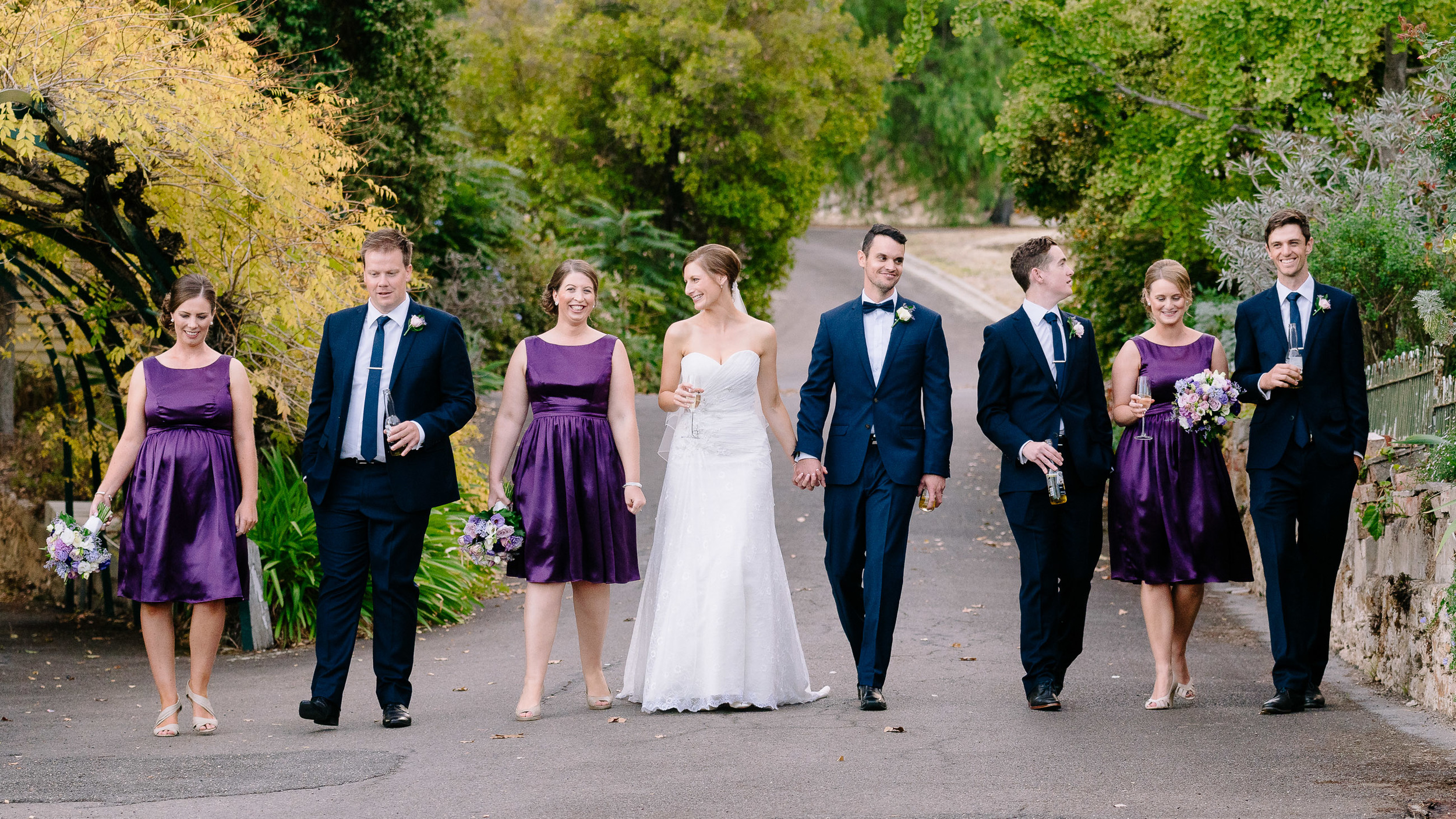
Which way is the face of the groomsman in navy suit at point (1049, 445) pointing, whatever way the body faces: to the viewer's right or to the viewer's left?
to the viewer's right

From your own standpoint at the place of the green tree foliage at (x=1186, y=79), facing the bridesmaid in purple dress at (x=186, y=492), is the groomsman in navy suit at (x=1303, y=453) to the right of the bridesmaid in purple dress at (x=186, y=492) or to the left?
left

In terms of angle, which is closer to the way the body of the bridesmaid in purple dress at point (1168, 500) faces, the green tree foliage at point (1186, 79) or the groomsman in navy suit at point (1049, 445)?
the groomsman in navy suit

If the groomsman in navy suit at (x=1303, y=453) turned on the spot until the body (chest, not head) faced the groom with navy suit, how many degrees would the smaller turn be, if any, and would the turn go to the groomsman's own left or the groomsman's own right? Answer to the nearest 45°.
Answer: approximately 90° to the groomsman's own right

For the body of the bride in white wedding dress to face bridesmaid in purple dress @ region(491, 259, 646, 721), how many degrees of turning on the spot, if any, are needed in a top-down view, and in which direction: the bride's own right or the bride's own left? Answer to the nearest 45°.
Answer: approximately 90° to the bride's own right

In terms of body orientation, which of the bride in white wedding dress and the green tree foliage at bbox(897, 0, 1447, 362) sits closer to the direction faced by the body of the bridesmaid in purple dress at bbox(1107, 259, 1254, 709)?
the bride in white wedding dress

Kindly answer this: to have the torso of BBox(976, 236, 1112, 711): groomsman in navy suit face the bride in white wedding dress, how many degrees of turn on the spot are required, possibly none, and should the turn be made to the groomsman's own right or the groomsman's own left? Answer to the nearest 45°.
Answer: approximately 135° to the groomsman's own right
